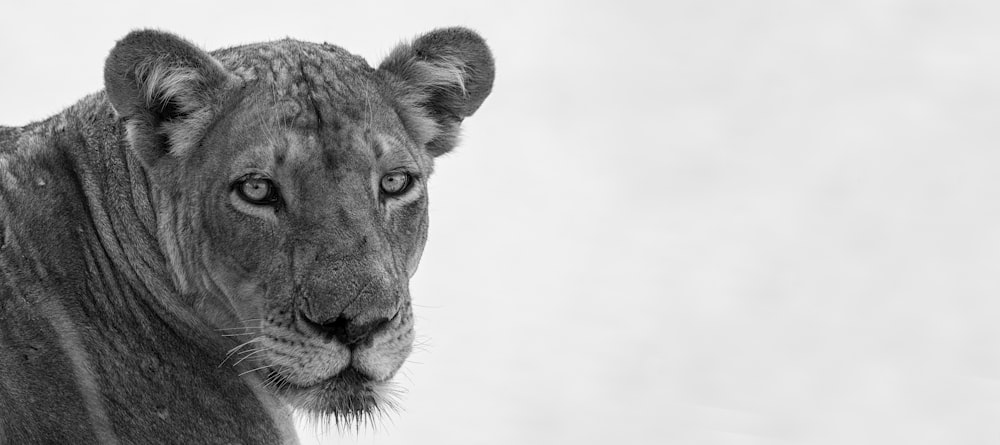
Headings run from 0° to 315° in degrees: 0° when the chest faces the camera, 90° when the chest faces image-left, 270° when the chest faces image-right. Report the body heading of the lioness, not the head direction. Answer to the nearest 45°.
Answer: approximately 315°
